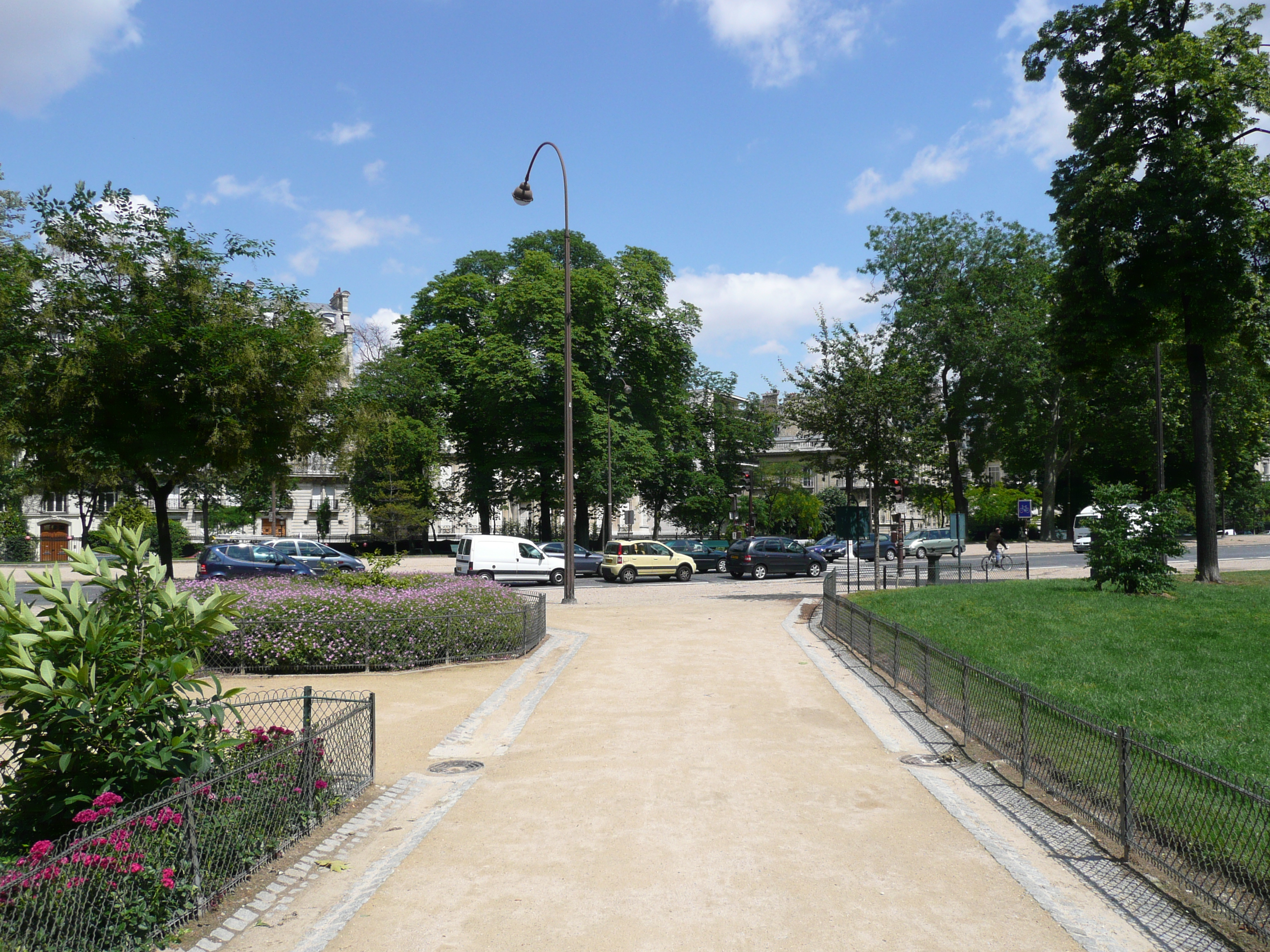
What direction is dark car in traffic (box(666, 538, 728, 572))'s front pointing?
to the viewer's right

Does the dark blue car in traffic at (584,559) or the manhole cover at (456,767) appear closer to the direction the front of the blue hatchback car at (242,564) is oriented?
the dark blue car in traffic

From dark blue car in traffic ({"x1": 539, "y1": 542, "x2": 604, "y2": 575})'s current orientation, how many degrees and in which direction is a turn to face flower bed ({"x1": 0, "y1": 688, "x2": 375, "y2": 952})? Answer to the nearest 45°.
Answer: approximately 90° to its right

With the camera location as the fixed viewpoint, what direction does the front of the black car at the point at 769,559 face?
facing away from the viewer and to the right of the viewer

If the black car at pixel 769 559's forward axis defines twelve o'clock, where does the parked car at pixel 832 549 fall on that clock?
The parked car is roughly at 11 o'clock from the black car.

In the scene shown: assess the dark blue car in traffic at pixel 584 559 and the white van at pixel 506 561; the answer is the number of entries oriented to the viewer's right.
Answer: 2

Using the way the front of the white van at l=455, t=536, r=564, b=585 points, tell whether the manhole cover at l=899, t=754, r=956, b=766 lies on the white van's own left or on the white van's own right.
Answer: on the white van's own right

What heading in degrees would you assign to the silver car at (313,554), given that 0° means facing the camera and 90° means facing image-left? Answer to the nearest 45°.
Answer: approximately 270°

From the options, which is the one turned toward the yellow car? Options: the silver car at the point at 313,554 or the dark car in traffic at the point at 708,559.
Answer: the silver car

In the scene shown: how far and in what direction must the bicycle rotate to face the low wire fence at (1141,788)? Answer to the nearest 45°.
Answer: approximately 90° to its right

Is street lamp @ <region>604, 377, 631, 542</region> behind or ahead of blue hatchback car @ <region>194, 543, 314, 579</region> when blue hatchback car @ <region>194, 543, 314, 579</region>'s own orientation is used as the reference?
ahead

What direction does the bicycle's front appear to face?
to the viewer's right

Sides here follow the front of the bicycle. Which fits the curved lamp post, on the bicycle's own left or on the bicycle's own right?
on the bicycle's own right

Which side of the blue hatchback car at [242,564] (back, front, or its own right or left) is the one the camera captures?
right
